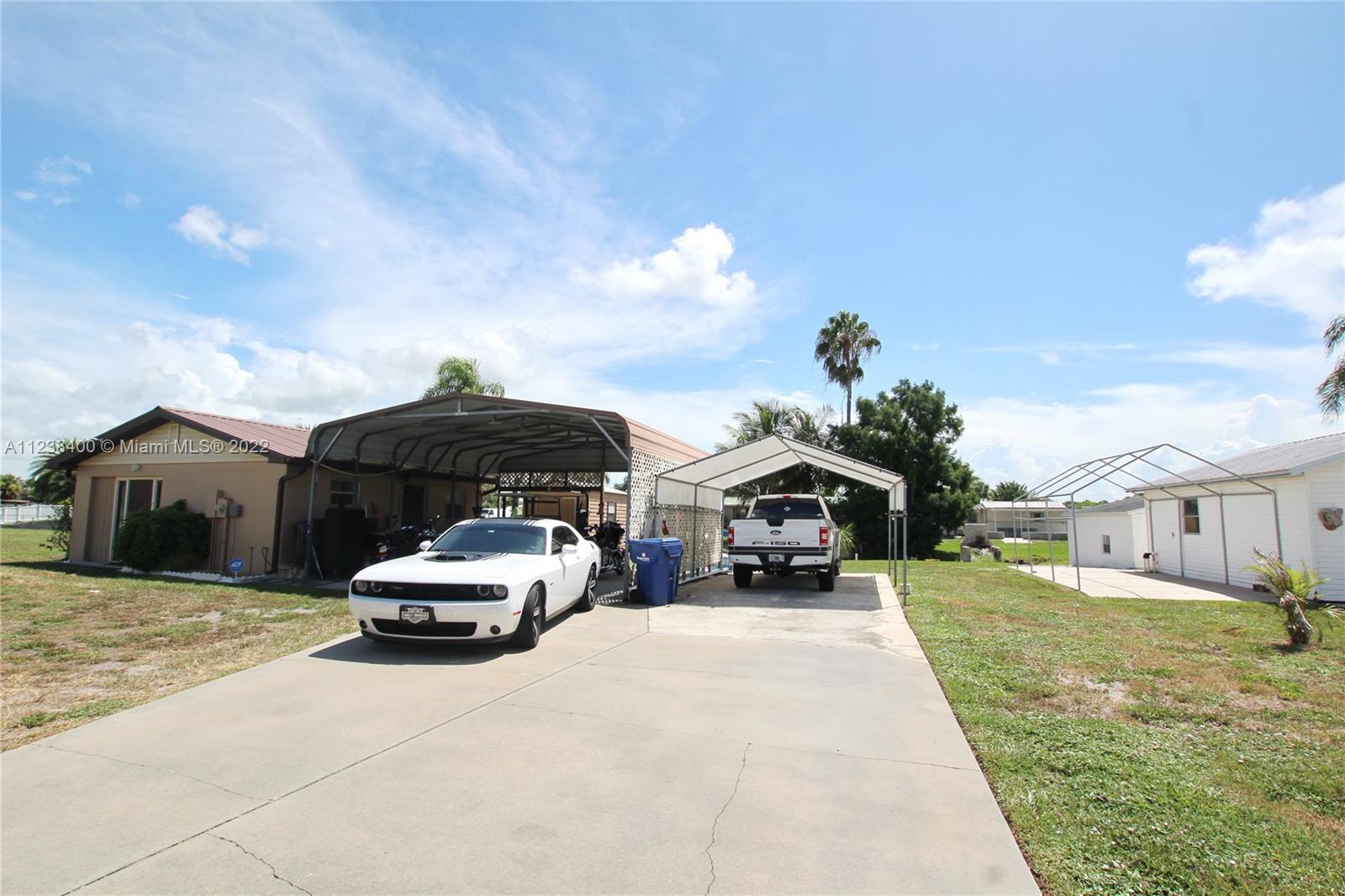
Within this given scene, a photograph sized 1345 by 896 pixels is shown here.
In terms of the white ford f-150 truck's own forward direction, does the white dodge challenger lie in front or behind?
behind

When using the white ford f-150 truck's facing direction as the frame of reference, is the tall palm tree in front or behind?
in front

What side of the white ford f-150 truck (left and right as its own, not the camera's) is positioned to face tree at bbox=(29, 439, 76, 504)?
left

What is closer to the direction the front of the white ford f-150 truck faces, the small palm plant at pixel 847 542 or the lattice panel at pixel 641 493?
the small palm plant

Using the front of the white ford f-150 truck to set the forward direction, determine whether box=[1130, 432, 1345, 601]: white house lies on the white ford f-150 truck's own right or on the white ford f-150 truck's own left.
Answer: on the white ford f-150 truck's own right

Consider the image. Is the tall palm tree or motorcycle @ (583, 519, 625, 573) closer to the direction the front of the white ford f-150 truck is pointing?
the tall palm tree

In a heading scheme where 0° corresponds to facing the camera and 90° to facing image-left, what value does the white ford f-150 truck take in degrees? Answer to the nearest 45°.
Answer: approximately 180°

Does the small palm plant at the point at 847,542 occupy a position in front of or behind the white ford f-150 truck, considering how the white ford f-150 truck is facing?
in front

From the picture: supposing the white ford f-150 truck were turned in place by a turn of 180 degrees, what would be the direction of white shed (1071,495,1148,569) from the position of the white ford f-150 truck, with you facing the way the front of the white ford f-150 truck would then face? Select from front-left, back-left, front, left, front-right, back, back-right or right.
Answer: back-left

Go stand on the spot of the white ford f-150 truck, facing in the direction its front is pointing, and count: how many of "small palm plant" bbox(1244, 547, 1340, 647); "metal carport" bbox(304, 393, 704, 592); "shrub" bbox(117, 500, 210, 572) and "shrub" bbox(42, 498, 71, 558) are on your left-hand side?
3

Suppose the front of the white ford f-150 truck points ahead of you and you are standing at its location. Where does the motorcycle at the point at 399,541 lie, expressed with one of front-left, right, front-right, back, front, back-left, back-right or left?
left

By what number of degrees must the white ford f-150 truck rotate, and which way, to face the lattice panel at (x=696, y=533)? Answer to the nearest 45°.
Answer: approximately 45° to its left

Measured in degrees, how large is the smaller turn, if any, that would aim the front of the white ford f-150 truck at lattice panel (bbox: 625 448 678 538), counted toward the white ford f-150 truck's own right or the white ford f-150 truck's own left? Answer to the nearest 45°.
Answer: approximately 135° to the white ford f-150 truck's own left

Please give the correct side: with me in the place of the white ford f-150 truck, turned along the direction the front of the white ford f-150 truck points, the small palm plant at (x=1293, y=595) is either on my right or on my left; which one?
on my right
